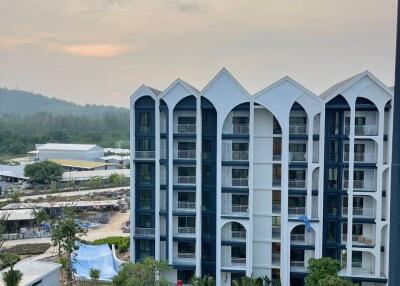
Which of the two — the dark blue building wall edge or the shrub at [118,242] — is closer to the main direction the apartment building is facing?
the dark blue building wall edge

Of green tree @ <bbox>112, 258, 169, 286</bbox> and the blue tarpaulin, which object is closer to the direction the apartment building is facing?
the green tree

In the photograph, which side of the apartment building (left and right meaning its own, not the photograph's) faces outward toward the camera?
front

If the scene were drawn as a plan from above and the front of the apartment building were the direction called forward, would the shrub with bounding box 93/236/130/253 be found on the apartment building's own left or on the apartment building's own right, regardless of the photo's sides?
on the apartment building's own right

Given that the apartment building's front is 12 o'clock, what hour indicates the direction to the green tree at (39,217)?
The green tree is roughly at 4 o'clock from the apartment building.

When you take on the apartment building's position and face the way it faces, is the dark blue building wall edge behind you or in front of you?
in front

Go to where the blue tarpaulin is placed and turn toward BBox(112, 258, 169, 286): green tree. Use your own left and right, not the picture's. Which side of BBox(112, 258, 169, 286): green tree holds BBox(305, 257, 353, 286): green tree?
left

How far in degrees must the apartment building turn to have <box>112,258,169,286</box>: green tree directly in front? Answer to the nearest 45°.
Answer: approximately 45° to its right

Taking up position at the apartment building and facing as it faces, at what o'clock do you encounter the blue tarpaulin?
The blue tarpaulin is roughly at 3 o'clock from the apartment building.
